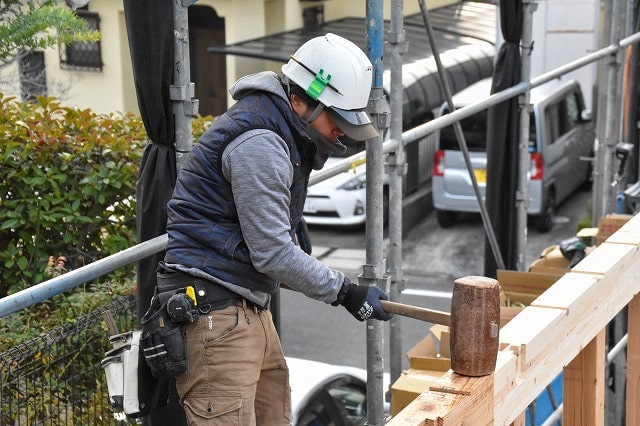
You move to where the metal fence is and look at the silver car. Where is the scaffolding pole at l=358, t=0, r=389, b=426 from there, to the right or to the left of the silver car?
right

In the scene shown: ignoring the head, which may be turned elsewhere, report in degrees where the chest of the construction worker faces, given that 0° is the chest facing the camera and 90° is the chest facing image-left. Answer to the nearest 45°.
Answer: approximately 270°

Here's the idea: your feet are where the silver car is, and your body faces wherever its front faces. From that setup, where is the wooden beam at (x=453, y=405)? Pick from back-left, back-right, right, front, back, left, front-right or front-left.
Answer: back-right

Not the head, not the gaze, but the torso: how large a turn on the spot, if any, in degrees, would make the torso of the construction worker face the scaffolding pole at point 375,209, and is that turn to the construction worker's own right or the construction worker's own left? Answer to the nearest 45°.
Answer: approximately 45° to the construction worker's own left

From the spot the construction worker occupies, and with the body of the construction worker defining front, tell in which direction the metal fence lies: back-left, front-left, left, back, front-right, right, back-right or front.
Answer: back-left

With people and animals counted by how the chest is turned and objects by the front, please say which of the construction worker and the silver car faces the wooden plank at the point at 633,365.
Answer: the construction worker

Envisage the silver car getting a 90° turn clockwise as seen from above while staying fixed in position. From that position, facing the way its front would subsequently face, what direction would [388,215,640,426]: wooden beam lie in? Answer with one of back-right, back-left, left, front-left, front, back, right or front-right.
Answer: front-right

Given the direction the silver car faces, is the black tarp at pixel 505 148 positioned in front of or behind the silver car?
behind

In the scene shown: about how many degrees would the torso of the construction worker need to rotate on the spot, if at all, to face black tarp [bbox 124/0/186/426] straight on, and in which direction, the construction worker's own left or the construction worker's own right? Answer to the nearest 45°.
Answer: approximately 135° to the construction worker's own left

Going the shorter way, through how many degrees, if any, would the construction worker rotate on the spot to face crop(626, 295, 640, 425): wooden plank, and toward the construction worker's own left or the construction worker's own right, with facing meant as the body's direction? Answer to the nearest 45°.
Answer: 0° — they already face it

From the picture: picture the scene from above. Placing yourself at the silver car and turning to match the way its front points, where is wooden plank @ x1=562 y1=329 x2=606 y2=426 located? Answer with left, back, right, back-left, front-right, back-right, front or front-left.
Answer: back-right

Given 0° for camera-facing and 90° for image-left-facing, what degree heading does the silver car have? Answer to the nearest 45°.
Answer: approximately 225°

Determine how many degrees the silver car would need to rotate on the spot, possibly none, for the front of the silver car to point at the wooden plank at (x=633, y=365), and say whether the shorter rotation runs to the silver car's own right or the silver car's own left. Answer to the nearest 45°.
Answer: approximately 135° to the silver car's own right

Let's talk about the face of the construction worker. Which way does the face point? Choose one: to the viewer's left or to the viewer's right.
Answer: to the viewer's right
